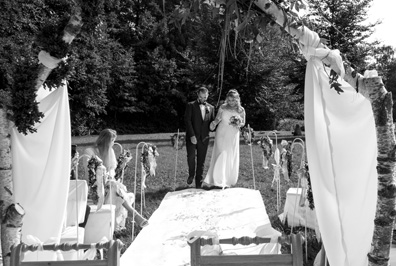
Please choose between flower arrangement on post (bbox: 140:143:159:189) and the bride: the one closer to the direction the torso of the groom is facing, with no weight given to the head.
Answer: the flower arrangement on post

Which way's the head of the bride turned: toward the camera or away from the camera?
toward the camera

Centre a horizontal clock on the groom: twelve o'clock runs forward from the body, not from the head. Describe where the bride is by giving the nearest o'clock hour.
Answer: The bride is roughly at 10 o'clock from the groom.

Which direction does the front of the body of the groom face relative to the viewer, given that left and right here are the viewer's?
facing the viewer

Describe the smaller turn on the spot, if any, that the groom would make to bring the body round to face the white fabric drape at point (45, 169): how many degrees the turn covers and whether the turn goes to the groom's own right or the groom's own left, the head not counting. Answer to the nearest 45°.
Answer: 0° — they already face it

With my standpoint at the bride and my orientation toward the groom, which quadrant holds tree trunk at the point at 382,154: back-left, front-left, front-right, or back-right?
back-left

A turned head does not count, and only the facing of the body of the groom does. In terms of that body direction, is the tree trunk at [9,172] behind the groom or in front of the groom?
in front

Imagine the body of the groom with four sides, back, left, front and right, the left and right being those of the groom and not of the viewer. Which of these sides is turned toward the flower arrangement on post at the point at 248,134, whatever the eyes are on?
left

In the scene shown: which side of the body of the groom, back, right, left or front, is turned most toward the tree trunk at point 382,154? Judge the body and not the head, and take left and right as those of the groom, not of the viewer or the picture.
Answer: front
